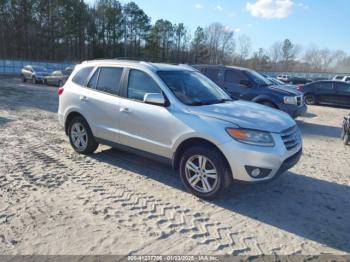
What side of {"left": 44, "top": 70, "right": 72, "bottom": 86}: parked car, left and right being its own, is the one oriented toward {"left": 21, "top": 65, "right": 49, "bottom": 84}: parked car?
right

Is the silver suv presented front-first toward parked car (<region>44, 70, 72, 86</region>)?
no

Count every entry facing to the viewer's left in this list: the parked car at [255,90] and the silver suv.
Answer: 0

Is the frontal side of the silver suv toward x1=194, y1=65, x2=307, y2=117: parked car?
no

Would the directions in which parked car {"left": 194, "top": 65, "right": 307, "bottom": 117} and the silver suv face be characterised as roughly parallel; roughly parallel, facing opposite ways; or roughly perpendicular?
roughly parallel

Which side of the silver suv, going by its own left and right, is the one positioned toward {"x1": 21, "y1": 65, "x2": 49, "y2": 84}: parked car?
back

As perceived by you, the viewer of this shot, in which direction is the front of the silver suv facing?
facing the viewer and to the right of the viewer

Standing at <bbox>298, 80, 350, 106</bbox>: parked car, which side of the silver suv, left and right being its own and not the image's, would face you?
left

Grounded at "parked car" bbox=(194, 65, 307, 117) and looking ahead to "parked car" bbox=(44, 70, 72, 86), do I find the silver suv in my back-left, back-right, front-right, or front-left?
back-left

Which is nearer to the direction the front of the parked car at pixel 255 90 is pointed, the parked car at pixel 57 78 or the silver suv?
the silver suv

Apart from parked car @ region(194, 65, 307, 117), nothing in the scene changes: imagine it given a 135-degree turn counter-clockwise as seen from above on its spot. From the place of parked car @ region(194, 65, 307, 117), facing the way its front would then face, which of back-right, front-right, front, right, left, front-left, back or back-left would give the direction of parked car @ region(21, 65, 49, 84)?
front-left

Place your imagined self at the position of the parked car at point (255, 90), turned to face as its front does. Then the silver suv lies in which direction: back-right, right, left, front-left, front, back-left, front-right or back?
front-right

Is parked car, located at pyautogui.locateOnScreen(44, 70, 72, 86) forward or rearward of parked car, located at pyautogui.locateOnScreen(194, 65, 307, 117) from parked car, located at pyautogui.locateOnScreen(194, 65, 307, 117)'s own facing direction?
rearward
